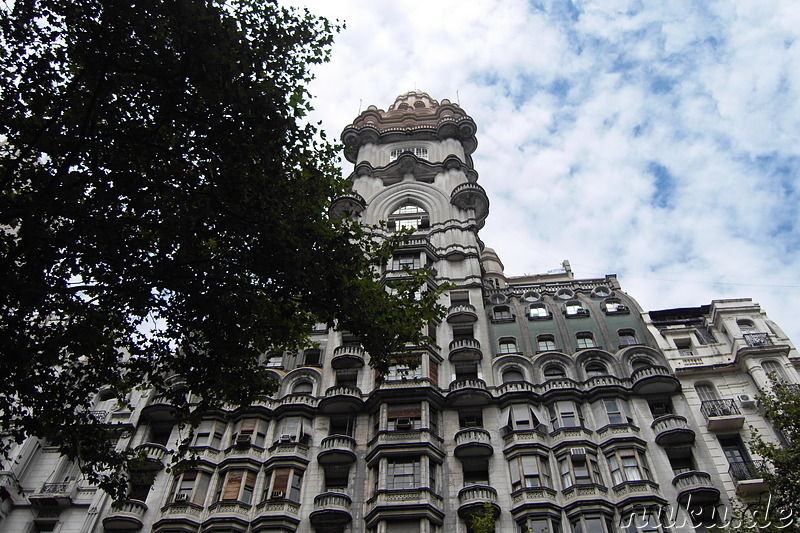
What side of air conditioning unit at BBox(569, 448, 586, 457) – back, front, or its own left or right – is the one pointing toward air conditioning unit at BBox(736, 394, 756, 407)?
left

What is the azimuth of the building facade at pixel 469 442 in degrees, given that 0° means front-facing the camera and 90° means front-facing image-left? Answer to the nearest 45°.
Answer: approximately 0°

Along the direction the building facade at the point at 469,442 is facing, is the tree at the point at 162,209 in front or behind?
in front

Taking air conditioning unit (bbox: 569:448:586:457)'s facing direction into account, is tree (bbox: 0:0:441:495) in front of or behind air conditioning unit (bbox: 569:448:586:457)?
in front

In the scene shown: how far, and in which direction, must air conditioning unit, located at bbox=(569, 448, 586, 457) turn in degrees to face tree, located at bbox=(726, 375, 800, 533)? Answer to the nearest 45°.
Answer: approximately 45° to its left

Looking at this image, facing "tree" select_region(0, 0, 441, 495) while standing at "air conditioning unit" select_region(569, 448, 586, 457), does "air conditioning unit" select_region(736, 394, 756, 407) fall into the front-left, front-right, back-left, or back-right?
back-left
